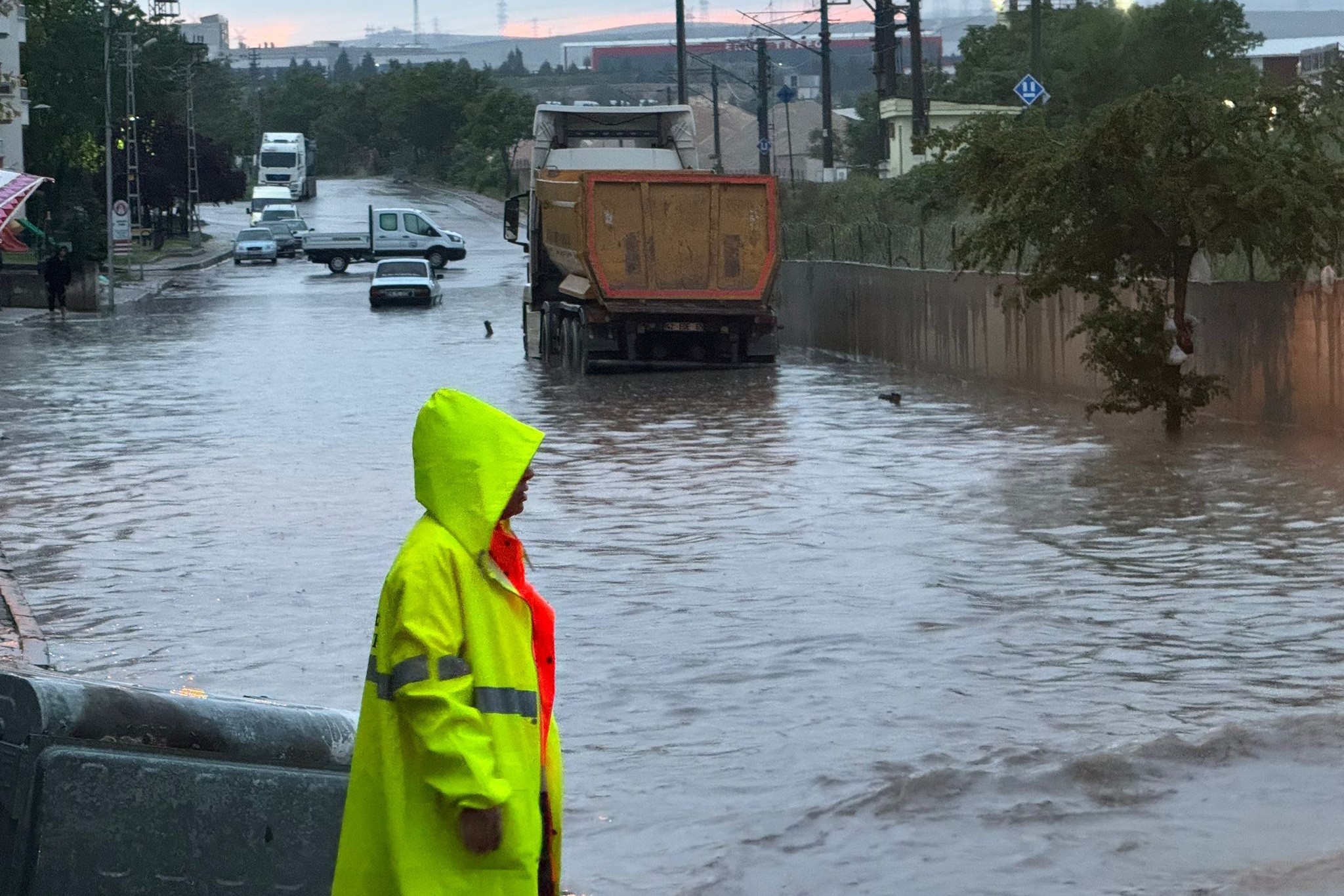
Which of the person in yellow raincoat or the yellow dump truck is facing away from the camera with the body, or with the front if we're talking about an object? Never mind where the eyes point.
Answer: the yellow dump truck

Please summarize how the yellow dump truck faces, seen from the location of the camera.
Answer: facing away from the viewer

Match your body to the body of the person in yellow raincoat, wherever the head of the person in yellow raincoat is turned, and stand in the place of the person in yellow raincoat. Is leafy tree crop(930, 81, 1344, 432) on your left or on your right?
on your left

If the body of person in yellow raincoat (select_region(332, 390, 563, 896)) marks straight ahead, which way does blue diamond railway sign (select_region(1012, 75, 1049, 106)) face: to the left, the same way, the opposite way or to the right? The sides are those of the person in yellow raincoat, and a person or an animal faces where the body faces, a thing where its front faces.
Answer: to the right

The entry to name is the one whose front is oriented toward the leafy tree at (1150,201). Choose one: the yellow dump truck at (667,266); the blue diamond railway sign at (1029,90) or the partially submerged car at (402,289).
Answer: the blue diamond railway sign

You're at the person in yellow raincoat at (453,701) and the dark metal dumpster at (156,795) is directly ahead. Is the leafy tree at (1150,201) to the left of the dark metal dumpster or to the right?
right

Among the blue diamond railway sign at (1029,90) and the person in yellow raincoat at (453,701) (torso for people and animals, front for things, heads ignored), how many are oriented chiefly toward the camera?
1

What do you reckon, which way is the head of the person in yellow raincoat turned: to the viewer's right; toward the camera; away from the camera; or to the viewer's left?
to the viewer's right

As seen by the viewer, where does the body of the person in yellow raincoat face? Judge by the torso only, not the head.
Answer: to the viewer's right
